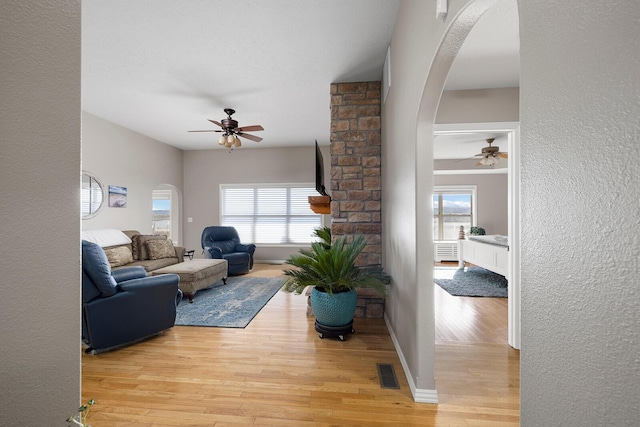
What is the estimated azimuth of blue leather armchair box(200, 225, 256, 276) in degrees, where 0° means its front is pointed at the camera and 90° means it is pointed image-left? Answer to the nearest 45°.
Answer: approximately 315°

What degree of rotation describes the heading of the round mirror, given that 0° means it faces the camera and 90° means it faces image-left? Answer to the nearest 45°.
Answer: approximately 315°

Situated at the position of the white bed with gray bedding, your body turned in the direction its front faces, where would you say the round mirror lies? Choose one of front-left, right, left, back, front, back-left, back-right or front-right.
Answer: front

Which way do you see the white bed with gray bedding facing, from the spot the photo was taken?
facing the viewer and to the left of the viewer

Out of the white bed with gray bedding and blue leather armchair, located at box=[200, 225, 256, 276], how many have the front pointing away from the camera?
0

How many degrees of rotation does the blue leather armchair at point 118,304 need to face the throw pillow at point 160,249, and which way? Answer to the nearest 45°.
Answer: approximately 45° to its left

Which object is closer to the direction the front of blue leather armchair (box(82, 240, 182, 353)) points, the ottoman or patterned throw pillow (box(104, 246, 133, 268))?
the ottoman

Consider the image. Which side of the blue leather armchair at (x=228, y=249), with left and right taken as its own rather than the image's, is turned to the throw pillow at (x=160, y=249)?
right

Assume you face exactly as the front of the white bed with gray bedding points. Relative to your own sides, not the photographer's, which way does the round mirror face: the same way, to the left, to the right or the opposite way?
the opposite way

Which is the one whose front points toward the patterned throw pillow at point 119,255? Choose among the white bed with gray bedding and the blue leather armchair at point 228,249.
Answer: the white bed with gray bedding

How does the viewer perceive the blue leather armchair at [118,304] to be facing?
facing away from the viewer and to the right of the viewer

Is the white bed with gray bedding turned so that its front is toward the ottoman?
yes

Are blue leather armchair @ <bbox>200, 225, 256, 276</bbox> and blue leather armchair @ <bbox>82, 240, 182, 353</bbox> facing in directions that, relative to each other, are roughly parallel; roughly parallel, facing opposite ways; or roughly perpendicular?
roughly perpendicular

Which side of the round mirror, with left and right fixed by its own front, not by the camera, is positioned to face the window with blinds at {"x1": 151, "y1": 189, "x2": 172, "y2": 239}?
left
